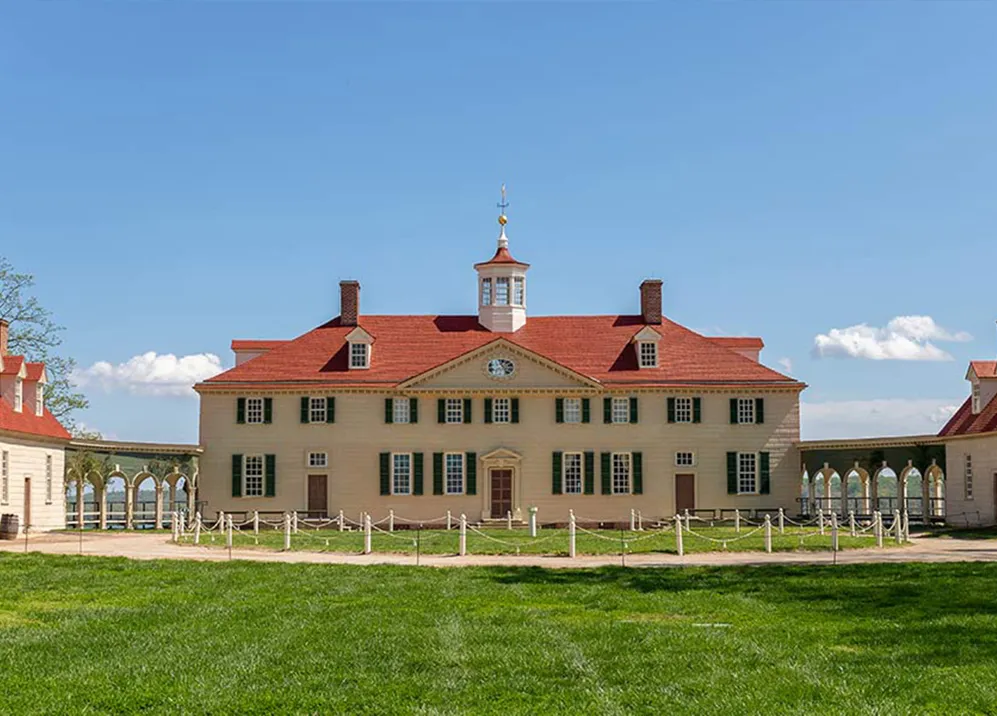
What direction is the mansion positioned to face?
toward the camera

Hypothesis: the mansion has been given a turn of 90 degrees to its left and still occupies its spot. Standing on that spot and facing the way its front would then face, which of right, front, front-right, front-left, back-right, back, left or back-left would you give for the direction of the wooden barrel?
back-right
